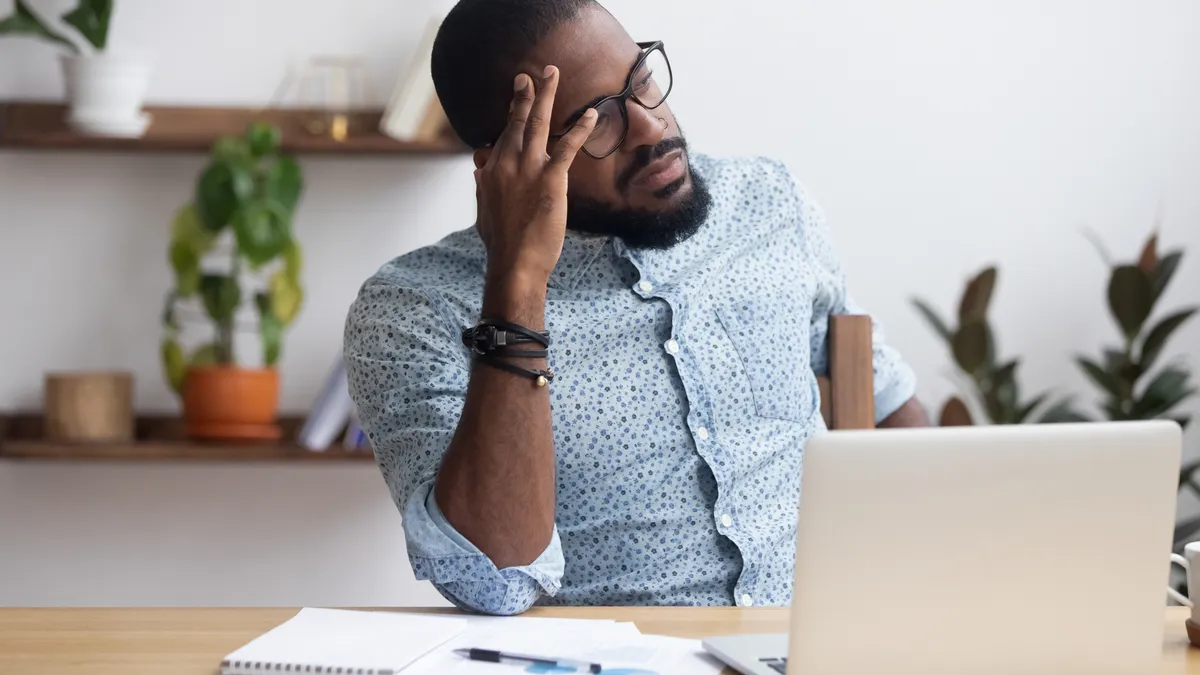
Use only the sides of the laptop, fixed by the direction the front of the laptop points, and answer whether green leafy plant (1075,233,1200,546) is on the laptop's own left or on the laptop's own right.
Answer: on the laptop's own right

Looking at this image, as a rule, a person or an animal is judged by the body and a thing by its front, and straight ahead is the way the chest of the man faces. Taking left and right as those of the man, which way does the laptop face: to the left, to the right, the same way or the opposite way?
the opposite way

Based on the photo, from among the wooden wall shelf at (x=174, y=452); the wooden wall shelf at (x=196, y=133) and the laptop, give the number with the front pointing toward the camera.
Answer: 2

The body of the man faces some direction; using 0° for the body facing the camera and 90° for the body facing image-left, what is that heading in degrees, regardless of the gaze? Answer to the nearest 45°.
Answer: approximately 315°

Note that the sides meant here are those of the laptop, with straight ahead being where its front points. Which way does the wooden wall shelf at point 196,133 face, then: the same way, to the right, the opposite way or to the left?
the opposite way

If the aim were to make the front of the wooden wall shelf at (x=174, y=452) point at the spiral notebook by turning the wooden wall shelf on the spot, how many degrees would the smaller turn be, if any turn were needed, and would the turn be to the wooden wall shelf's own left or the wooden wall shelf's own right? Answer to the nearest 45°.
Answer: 0° — it already faces it

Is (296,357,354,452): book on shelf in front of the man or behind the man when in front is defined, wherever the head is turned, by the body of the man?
behind

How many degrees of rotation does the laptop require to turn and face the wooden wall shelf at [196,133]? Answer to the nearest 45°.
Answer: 0° — it already faces it

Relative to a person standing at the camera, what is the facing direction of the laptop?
facing away from the viewer and to the left of the viewer
